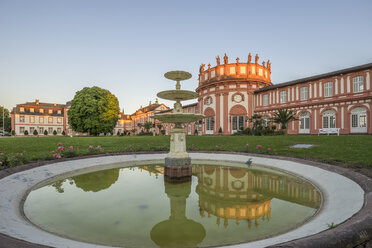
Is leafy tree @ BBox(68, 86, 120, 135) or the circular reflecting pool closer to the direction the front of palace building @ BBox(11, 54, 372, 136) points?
the circular reflecting pool

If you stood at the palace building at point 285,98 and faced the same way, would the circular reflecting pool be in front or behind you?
in front

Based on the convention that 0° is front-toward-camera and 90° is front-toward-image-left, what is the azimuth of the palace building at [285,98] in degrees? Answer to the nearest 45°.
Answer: approximately 45°

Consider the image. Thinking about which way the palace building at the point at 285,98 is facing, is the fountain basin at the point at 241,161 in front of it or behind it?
in front

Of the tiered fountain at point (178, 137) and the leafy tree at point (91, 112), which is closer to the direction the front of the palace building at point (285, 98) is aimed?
the tiered fountain
